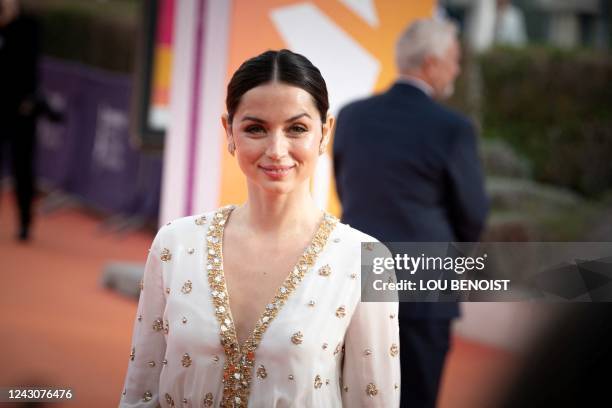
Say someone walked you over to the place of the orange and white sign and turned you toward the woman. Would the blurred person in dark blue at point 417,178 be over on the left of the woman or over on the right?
left

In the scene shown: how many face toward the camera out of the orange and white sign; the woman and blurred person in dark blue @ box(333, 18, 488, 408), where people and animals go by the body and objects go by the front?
2

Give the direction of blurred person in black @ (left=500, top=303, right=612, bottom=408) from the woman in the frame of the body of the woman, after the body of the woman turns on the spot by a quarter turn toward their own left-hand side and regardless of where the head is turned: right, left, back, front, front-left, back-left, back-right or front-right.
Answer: front-right

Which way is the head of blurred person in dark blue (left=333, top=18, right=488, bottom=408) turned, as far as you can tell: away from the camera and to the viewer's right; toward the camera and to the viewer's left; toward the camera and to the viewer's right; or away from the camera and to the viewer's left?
away from the camera and to the viewer's right

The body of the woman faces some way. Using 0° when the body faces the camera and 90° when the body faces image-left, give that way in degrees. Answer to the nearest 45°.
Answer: approximately 0°

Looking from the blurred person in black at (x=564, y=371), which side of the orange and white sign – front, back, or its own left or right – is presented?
front

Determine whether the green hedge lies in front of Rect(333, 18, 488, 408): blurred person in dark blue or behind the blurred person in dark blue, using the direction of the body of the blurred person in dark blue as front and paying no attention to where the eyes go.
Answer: in front

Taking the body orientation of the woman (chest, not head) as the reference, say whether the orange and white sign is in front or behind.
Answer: behind

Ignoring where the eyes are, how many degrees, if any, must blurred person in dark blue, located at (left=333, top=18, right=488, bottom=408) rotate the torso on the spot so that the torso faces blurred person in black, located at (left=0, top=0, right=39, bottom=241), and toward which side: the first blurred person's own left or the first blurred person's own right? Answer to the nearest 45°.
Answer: approximately 90° to the first blurred person's own left

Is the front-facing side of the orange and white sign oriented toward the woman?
yes

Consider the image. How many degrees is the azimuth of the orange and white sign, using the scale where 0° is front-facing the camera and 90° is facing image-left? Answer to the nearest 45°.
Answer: approximately 0°

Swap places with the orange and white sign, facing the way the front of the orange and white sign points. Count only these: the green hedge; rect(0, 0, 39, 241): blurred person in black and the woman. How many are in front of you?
1

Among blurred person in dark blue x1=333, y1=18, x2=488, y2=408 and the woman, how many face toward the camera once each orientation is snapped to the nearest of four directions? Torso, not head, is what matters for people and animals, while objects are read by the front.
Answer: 1

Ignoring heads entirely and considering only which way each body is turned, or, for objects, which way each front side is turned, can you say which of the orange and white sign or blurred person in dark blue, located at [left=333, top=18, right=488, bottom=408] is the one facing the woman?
the orange and white sign
